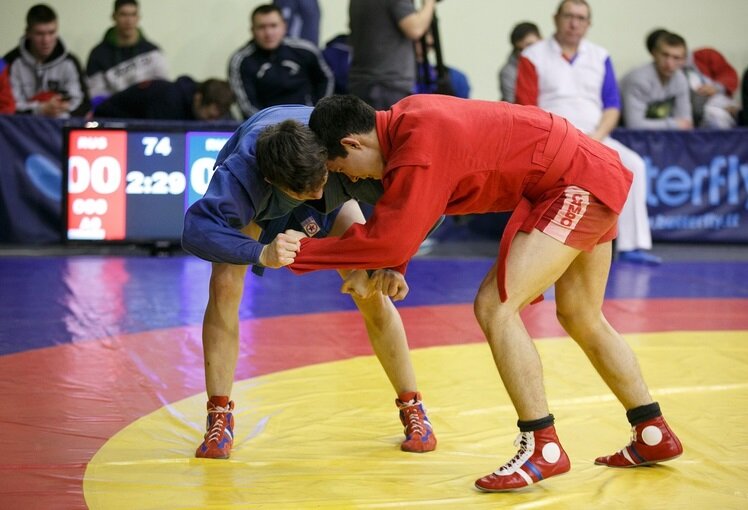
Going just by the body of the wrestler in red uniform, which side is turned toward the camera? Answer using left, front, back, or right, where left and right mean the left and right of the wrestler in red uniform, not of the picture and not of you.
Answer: left

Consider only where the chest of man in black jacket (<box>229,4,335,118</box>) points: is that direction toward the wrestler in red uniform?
yes

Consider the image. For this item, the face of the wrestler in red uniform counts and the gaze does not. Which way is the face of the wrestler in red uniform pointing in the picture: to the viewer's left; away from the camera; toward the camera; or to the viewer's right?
to the viewer's left

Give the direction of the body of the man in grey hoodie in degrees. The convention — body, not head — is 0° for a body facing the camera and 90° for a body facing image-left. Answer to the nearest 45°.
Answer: approximately 0°

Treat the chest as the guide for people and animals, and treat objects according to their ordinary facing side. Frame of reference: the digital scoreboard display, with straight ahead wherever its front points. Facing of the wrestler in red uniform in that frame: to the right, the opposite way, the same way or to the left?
to the right

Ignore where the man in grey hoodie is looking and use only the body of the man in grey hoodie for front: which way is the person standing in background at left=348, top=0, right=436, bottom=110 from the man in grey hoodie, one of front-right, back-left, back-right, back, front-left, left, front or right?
front-left

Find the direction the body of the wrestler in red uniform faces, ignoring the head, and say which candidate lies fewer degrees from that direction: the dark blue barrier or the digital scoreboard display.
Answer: the digital scoreboard display

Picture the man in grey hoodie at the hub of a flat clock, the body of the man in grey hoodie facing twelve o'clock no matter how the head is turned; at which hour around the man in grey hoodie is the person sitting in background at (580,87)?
The person sitting in background is roughly at 10 o'clock from the man in grey hoodie.

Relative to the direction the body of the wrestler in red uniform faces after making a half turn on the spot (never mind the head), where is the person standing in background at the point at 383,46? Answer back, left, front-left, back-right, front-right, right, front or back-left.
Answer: left

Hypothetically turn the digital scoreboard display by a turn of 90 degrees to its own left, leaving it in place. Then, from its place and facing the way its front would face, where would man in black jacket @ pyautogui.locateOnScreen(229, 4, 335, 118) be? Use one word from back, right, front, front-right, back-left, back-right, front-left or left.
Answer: front-left

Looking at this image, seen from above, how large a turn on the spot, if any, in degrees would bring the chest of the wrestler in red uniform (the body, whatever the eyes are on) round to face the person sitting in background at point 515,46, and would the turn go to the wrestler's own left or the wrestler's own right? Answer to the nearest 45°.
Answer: approximately 90° to the wrestler's own right

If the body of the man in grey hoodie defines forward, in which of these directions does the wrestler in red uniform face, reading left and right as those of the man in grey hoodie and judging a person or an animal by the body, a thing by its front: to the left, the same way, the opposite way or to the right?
to the right
